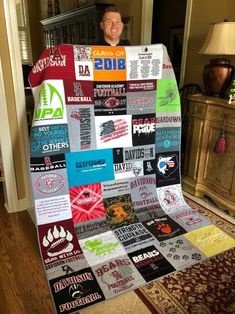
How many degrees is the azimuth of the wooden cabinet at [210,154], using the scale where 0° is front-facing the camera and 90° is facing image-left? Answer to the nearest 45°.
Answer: approximately 45°
